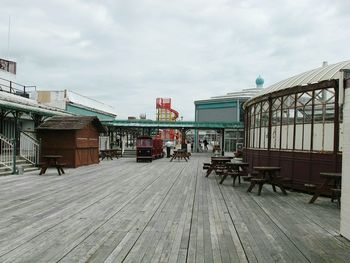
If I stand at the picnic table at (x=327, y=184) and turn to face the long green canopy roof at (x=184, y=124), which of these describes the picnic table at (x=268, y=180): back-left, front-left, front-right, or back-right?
front-left

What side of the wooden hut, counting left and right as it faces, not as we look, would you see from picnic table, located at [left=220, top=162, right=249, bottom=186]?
front

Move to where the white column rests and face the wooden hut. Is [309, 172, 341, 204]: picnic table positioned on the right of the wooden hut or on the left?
right

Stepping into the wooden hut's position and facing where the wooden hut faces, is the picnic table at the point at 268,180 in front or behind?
in front

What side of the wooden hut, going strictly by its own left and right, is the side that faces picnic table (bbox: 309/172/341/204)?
front

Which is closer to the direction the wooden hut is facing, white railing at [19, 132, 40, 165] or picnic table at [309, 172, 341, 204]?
the picnic table

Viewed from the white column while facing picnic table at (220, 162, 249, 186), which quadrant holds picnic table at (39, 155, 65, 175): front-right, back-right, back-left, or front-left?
front-left

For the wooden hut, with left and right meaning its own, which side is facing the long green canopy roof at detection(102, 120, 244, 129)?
left

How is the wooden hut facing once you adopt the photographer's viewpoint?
facing the viewer and to the right of the viewer

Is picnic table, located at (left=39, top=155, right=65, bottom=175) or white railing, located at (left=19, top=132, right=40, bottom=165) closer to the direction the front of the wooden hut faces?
the picnic table

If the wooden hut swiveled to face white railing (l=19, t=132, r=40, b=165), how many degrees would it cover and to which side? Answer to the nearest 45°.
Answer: approximately 135° to its right

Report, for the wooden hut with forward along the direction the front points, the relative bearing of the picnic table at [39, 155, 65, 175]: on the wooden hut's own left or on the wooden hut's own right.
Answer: on the wooden hut's own right

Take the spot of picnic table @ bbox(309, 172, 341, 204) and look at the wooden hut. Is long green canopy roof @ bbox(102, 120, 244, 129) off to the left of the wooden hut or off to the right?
right
